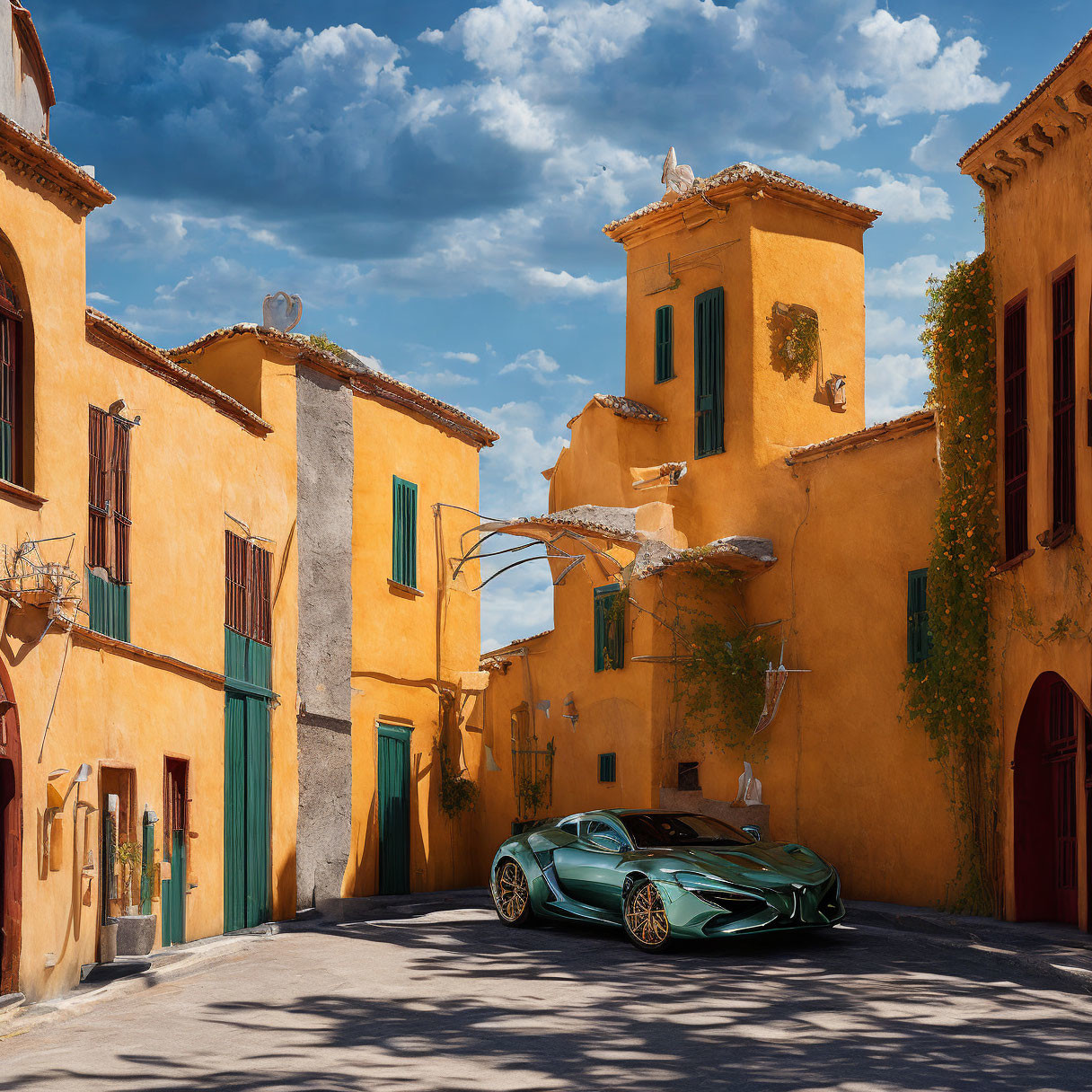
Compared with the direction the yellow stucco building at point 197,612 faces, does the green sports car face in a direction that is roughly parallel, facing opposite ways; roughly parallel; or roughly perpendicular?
roughly parallel

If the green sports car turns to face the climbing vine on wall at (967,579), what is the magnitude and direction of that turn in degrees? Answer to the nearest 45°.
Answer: approximately 90° to its left

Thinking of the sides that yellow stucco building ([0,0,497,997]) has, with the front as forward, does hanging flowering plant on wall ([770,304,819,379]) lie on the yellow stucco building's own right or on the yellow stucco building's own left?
on the yellow stucco building's own left

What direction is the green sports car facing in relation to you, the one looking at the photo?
facing the viewer and to the right of the viewer

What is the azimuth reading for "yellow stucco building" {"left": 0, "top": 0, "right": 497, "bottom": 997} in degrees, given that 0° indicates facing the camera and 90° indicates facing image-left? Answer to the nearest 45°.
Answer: approximately 315°

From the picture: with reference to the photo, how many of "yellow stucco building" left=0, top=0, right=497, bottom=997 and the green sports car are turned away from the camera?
0

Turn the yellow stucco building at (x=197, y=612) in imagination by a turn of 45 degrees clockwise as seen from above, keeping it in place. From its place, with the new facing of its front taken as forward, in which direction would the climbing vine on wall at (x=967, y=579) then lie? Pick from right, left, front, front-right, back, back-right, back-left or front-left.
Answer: left

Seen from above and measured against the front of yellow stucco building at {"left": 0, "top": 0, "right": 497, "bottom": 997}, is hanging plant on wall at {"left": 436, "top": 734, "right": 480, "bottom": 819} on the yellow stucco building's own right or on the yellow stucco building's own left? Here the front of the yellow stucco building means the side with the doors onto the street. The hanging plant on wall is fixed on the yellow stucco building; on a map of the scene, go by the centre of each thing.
on the yellow stucco building's own left
